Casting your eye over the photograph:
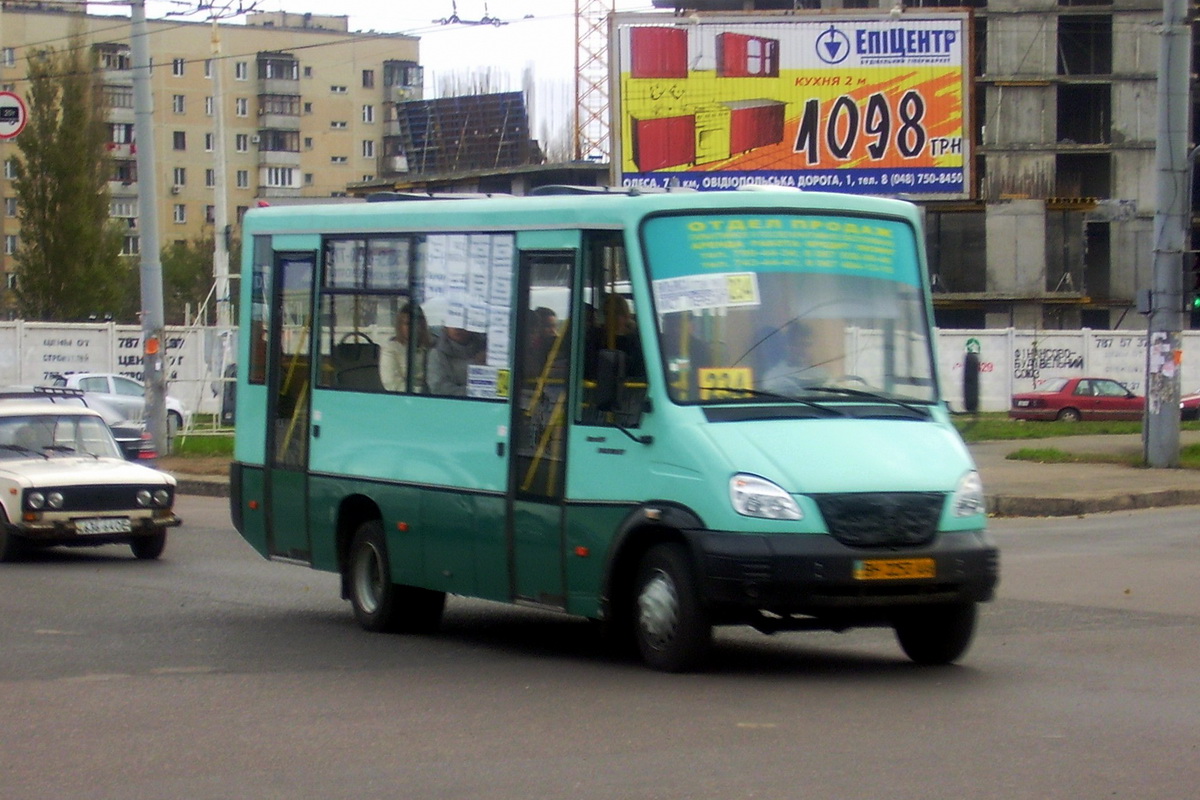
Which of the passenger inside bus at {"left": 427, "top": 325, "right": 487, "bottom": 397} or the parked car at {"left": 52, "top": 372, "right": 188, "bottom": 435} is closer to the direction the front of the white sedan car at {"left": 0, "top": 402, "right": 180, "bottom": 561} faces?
the passenger inside bus

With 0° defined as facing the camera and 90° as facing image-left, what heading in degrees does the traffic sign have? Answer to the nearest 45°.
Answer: approximately 0°

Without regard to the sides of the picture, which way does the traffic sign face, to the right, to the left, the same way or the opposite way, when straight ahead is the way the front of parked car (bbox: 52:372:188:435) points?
to the right

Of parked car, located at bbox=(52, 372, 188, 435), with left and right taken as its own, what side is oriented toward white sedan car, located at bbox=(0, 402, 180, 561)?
right

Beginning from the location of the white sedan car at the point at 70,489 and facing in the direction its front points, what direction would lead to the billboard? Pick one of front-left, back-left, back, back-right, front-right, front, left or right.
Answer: left

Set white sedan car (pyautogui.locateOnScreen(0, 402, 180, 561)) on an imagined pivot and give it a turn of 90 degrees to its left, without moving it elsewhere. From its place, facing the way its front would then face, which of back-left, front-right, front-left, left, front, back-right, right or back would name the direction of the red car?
front

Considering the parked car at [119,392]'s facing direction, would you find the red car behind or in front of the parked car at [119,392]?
in front

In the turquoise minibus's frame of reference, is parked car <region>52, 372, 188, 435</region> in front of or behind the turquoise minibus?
behind

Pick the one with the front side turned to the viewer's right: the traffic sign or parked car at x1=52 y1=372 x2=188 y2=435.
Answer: the parked car

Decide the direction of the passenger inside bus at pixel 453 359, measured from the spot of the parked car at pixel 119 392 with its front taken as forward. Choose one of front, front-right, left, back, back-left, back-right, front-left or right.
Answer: right

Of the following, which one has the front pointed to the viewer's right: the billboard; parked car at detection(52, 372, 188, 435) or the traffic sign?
the parked car

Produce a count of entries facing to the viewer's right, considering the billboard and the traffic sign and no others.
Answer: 0

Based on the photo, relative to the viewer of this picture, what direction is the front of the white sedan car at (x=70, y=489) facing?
facing the viewer and to the right of the viewer

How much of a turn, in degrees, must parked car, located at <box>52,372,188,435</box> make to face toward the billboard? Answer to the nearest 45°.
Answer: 0° — it already faces it

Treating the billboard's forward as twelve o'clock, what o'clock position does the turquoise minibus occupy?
The turquoise minibus is roughly at 12 o'clock from the billboard.

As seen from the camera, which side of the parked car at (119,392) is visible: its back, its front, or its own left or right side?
right
